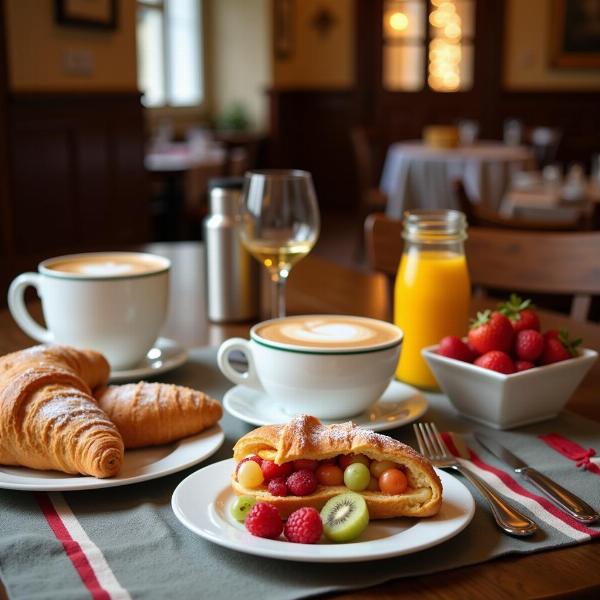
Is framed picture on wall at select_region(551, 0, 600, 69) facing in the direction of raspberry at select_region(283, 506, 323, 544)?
yes

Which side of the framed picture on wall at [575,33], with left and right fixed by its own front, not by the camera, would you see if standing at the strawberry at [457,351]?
front

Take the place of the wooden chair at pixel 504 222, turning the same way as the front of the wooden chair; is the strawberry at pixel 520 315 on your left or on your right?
on your right

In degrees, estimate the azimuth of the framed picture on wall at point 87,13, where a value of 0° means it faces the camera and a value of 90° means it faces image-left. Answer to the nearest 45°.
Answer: approximately 0°

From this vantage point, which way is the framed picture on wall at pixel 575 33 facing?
toward the camera

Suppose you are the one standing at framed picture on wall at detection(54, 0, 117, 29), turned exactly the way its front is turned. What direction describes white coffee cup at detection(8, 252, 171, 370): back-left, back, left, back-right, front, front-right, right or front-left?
front

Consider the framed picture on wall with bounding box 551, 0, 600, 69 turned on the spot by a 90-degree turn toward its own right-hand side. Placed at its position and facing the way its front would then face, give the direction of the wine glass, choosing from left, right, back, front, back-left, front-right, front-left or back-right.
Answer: left

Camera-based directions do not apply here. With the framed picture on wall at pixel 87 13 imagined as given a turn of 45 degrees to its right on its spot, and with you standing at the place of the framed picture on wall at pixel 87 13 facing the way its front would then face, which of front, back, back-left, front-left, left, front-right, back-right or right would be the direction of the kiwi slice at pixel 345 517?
front-left

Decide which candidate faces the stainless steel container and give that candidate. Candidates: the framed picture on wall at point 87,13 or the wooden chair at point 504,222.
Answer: the framed picture on wall

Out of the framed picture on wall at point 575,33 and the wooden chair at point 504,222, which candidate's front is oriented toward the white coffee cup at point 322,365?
the framed picture on wall

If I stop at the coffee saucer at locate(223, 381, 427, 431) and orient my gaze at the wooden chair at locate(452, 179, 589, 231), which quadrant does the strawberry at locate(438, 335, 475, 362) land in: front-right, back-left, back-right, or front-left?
front-right

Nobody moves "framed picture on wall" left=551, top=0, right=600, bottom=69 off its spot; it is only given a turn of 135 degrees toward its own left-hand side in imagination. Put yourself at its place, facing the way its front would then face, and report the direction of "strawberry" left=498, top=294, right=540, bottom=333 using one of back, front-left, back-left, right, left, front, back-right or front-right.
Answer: back-right
